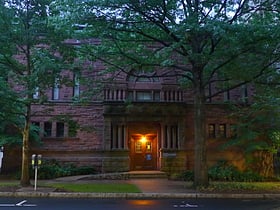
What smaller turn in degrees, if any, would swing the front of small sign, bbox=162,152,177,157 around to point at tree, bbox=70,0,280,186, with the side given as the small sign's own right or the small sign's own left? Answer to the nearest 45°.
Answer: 0° — it already faces it

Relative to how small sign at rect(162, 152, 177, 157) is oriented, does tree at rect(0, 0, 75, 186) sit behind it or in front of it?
in front

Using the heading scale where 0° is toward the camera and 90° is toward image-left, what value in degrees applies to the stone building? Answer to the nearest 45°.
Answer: approximately 0°

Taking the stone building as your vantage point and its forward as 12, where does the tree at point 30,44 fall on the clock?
The tree is roughly at 1 o'clock from the stone building.

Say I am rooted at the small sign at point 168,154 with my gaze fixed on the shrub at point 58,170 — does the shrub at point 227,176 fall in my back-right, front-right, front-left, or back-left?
back-left

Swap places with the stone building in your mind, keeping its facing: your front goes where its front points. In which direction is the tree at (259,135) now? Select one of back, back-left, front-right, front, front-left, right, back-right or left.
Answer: left

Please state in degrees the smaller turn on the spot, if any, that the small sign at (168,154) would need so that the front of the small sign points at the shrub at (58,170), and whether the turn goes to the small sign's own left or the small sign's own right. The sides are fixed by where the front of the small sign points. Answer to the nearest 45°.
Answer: approximately 90° to the small sign's own right

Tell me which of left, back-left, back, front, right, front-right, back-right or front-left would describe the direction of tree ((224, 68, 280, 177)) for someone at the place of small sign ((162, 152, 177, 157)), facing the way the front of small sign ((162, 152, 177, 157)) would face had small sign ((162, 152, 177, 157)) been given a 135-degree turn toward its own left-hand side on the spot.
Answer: front-right

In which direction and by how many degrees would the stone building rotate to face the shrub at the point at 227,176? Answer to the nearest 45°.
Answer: approximately 45° to its left
